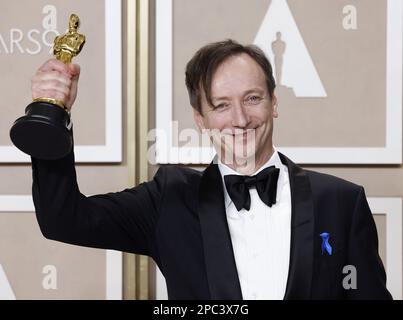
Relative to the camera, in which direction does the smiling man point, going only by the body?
toward the camera

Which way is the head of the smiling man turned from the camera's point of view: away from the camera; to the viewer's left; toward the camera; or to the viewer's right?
toward the camera
